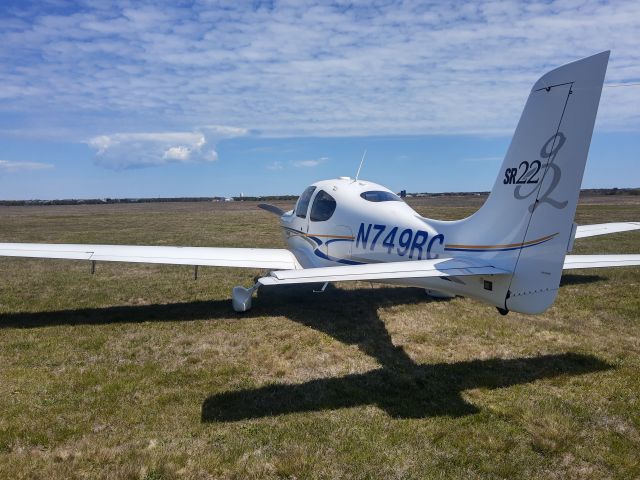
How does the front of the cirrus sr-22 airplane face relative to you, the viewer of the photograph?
facing away from the viewer and to the left of the viewer
